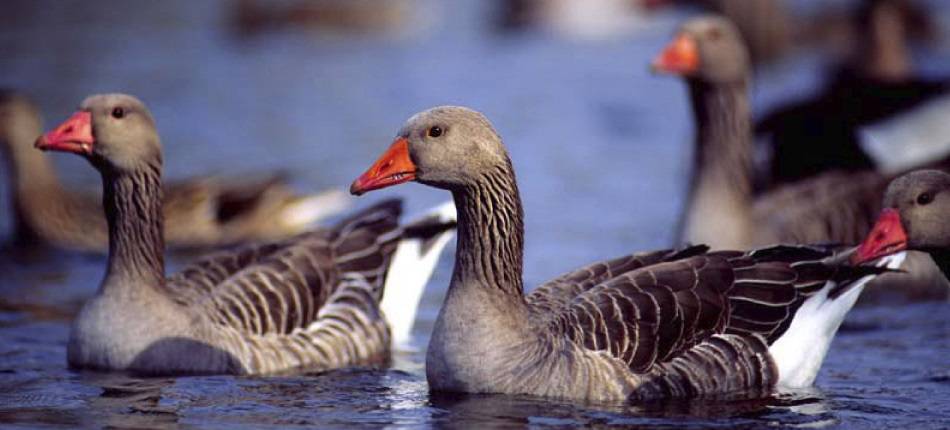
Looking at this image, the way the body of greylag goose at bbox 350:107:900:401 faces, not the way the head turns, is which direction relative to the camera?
to the viewer's left

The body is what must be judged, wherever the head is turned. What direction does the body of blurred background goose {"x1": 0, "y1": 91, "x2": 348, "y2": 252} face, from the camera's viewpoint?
to the viewer's left

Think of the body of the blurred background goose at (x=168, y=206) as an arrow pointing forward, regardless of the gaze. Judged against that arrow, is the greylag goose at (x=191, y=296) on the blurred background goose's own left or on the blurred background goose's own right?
on the blurred background goose's own left

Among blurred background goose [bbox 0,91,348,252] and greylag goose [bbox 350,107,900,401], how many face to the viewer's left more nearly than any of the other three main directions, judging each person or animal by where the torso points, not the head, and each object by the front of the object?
2

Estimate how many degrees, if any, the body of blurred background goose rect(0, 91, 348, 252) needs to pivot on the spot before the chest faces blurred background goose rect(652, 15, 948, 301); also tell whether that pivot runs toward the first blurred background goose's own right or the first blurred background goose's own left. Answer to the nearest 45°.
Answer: approximately 135° to the first blurred background goose's own left
